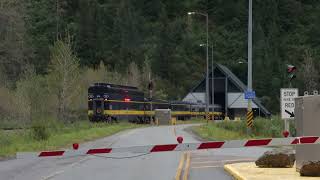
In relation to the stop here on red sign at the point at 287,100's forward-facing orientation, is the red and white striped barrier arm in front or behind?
in front

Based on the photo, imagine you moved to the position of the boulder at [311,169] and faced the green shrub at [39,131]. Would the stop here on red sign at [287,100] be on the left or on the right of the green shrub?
right

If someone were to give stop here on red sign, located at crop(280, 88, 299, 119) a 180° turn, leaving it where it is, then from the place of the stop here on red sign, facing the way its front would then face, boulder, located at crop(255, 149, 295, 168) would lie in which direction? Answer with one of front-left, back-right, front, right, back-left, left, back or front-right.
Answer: back

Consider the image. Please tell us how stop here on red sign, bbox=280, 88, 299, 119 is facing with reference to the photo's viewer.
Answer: facing the viewer

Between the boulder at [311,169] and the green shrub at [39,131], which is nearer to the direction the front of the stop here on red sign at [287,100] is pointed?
the boulder

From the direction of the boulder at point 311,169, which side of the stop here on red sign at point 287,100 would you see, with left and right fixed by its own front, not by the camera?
front
